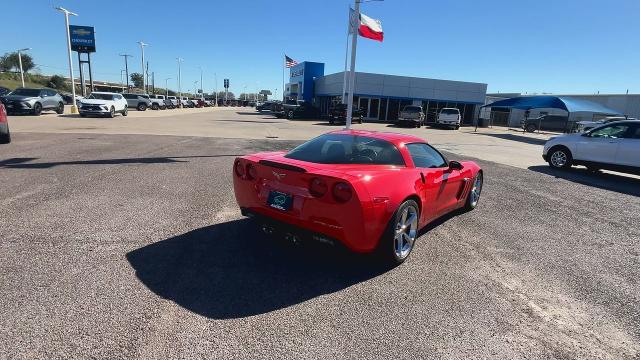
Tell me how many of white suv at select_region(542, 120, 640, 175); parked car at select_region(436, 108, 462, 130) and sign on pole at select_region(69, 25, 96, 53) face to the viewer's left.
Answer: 1

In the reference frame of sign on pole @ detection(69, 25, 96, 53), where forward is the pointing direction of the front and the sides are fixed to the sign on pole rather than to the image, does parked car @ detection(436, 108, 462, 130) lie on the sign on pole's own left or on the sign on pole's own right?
on the sign on pole's own left

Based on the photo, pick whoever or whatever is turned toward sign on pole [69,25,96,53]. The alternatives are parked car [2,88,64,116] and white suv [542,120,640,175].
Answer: the white suv

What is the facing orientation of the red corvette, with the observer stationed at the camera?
facing away from the viewer and to the right of the viewer

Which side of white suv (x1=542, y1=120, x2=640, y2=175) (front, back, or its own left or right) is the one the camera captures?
left

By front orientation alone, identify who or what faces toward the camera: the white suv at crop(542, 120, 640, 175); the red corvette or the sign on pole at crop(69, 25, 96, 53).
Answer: the sign on pole

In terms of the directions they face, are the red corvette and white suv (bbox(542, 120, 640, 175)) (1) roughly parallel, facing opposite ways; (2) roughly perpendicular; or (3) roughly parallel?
roughly perpendicular

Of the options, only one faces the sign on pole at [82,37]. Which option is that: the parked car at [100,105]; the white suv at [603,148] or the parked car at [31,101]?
the white suv

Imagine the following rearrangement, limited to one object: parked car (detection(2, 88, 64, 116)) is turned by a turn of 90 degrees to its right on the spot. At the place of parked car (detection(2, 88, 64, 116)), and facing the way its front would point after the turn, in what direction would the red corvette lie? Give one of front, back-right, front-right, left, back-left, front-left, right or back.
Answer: back-left
